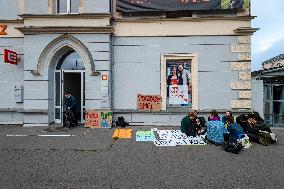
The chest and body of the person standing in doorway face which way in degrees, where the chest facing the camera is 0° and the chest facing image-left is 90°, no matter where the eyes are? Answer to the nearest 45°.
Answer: approximately 45°

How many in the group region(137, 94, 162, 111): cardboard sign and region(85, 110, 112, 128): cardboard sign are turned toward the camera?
2

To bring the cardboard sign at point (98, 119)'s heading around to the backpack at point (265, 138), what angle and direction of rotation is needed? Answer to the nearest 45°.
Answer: approximately 45° to its left

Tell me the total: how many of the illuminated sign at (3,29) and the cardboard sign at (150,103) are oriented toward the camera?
2

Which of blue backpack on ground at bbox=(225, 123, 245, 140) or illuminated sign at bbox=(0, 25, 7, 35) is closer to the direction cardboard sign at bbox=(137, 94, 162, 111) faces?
the blue backpack on ground

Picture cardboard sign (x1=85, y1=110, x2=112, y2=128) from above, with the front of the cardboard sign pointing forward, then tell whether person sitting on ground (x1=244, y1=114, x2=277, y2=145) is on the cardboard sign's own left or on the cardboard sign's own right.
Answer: on the cardboard sign's own left

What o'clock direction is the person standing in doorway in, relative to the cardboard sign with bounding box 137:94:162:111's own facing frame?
The person standing in doorway is roughly at 3 o'clock from the cardboard sign.

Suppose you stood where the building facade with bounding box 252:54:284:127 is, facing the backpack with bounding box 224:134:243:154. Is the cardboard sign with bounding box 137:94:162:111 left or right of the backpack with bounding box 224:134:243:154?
right

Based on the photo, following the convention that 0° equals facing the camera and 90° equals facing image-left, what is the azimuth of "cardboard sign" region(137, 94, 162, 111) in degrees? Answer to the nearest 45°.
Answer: approximately 0°

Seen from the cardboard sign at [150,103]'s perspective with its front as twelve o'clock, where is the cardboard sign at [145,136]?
the cardboard sign at [145,136] is roughly at 12 o'clock from the cardboard sign at [150,103].

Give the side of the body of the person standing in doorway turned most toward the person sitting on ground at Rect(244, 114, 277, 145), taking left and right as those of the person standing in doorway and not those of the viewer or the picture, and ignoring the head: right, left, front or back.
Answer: left

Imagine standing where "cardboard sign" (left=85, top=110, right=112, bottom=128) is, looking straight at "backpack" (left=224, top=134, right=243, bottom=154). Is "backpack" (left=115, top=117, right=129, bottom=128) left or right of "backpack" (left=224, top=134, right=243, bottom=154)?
left
